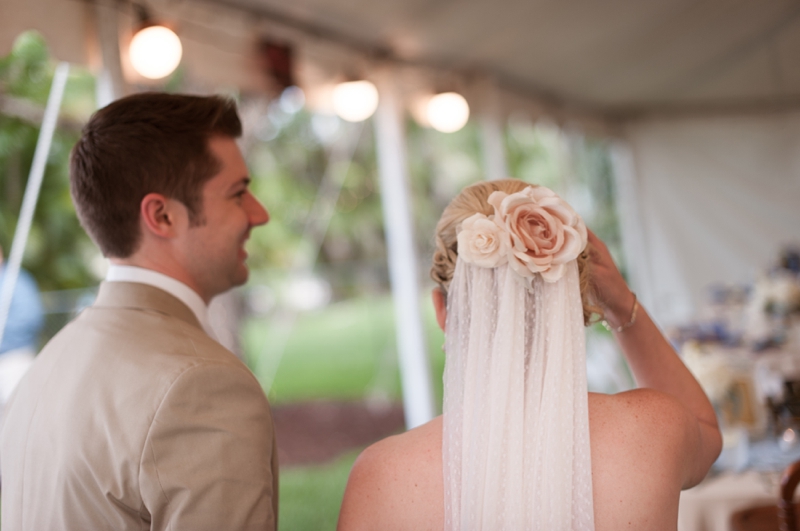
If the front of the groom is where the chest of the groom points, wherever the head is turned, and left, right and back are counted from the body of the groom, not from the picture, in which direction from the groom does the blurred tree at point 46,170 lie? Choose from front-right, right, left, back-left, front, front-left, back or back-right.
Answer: front-left

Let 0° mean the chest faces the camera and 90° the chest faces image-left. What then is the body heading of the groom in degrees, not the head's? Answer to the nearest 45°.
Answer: approximately 225°

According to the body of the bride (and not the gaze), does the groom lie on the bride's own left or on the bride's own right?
on the bride's own left

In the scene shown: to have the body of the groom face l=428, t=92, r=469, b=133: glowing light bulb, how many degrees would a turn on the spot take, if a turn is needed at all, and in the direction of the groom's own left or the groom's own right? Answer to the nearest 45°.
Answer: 0° — they already face it

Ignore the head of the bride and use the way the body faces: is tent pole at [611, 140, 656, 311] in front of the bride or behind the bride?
in front

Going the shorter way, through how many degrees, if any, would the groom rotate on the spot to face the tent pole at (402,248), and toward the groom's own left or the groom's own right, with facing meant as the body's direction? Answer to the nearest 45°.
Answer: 0° — they already face it

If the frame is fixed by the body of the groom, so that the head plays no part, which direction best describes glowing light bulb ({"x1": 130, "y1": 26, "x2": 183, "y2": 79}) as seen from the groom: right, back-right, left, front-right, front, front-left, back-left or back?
front-left

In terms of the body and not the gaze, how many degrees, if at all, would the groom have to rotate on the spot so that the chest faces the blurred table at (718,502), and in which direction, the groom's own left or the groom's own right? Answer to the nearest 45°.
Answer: approximately 45° to the groom's own right

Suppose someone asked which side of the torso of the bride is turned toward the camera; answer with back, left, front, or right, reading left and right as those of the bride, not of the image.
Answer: back

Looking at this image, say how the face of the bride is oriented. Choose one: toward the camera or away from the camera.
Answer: away from the camera

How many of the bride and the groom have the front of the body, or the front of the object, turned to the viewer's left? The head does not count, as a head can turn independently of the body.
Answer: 0
